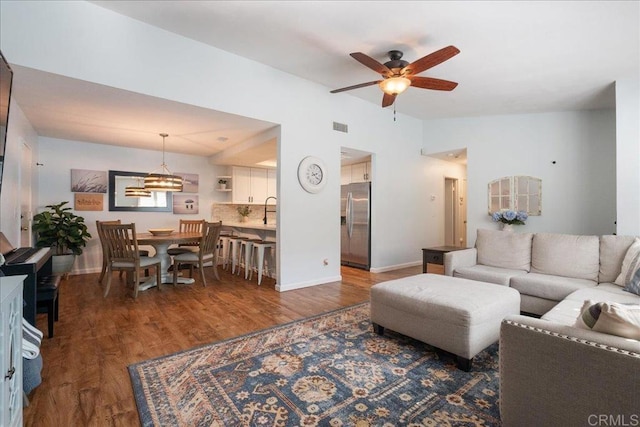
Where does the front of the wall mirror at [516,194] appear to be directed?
toward the camera

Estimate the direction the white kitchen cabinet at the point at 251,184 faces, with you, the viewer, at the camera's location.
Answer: facing the viewer

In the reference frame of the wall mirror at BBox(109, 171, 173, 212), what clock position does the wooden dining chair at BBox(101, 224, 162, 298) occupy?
The wooden dining chair is roughly at 12 o'clock from the wall mirror.

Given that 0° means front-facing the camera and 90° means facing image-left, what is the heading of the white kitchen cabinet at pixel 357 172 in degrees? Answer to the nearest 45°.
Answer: approximately 45°

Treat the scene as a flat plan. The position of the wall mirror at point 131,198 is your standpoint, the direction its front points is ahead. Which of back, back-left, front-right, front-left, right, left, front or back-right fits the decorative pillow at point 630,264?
front-left

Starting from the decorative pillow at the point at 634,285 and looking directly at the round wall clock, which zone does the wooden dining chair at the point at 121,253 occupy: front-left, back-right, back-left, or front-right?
front-left

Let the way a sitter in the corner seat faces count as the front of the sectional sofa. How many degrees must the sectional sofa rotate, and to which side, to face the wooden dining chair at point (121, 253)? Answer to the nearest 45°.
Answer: approximately 45° to its right

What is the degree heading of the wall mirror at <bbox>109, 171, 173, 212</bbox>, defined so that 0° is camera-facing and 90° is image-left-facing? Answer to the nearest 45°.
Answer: approximately 0°

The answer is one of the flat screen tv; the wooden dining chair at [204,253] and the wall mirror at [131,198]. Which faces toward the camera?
the wall mirror

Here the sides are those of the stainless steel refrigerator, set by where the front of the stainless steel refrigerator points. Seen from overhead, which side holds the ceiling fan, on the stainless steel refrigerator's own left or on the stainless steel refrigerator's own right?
on the stainless steel refrigerator's own left

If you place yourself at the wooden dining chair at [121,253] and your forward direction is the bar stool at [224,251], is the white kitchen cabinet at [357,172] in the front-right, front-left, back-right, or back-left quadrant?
front-right

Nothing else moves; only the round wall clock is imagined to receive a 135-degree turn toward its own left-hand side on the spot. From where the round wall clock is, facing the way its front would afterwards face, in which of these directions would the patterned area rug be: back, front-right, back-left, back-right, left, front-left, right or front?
back

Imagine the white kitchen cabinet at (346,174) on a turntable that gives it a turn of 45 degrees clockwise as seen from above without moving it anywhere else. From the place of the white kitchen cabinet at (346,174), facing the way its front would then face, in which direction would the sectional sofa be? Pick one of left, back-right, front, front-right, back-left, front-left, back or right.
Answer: left

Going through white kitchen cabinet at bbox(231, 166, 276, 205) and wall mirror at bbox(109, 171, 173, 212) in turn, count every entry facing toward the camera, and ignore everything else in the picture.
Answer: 2

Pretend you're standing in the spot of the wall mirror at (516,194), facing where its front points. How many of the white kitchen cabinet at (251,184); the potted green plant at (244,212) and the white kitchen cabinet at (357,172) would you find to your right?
3
